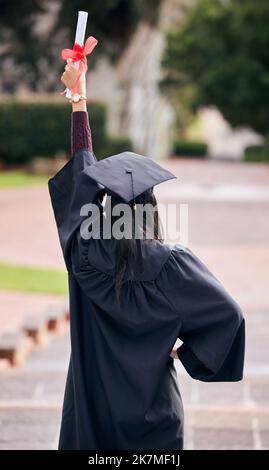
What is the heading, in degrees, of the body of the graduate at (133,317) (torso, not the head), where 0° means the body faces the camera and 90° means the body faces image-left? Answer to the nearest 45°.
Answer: approximately 180°
